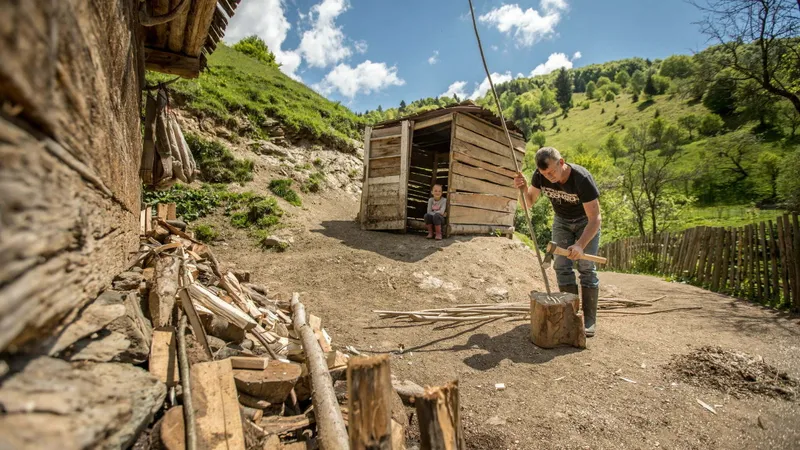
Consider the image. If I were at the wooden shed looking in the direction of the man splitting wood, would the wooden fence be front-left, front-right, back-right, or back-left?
front-left

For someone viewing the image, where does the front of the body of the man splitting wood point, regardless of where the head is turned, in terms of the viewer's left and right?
facing the viewer and to the left of the viewer

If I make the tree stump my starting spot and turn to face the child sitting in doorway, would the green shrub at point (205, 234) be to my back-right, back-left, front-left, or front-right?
front-left

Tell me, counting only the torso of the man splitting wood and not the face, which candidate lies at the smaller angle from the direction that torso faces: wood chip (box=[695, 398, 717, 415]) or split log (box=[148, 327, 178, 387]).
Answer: the split log

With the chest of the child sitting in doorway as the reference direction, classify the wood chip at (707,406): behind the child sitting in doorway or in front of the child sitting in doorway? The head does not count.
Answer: in front

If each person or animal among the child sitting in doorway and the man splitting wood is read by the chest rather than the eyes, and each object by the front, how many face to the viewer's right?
0

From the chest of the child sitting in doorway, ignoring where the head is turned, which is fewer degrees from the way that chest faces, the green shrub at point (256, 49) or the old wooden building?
the old wooden building

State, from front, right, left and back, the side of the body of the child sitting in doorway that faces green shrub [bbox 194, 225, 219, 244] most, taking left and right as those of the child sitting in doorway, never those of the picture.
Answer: right

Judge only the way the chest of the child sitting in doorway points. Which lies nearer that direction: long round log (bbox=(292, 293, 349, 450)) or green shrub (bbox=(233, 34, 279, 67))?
the long round log

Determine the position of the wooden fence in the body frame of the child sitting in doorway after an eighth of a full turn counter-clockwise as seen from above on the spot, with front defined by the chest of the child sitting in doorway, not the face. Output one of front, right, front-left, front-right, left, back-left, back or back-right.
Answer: front-left

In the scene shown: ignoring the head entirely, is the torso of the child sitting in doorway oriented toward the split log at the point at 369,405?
yes

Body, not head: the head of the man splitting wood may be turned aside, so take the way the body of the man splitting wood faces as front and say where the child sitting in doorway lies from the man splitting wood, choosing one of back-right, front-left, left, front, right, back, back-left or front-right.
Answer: right

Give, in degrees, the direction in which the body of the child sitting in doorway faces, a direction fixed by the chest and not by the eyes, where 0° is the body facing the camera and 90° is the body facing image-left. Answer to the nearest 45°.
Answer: approximately 0°

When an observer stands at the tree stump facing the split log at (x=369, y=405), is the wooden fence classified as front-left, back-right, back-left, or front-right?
back-left

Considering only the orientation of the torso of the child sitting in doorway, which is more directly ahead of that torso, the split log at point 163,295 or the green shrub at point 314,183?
the split log

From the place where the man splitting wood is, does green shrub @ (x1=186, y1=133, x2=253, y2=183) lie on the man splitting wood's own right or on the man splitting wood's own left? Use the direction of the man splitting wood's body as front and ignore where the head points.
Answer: on the man splitting wood's own right
